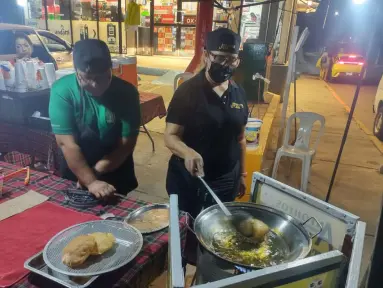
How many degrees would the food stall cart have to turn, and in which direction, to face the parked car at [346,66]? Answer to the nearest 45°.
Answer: approximately 45° to its left

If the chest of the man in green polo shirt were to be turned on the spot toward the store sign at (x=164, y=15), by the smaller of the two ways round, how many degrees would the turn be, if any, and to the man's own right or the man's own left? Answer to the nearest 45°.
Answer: approximately 180°

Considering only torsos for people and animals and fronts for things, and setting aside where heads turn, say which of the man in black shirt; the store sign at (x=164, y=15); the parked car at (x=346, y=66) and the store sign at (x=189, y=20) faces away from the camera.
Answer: the parked car

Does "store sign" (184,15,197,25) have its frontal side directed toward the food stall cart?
yes

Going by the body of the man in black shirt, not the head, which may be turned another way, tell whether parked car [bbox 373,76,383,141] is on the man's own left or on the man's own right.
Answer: on the man's own left

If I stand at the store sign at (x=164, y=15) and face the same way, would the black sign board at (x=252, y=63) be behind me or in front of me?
in front

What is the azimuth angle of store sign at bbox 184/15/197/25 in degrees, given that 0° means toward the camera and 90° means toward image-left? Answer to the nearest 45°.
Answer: approximately 0°

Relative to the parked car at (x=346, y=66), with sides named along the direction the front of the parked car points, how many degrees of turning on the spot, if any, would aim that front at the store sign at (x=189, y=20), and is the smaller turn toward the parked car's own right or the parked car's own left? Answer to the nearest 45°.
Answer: approximately 90° to the parked car's own left

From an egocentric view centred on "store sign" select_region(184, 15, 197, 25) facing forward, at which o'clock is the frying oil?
The frying oil is roughly at 12 o'clock from the store sign.
